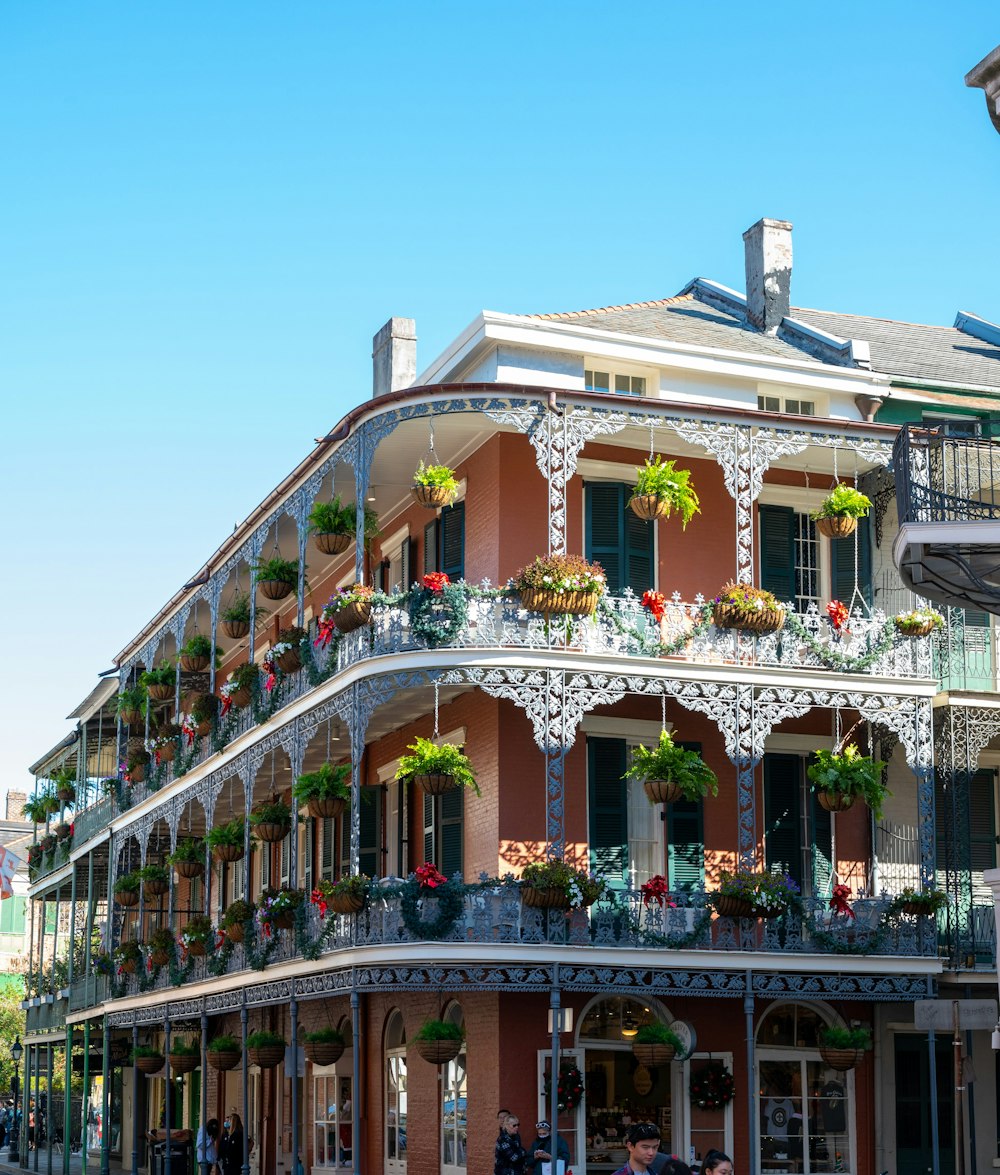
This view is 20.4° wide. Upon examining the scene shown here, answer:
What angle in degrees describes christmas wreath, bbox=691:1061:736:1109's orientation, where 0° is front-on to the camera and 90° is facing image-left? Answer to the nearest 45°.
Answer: approximately 0°

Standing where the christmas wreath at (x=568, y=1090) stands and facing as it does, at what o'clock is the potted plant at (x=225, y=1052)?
The potted plant is roughly at 5 o'clock from the christmas wreath.

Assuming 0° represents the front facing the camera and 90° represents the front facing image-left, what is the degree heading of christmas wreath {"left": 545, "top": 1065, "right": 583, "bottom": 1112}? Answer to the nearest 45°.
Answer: approximately 0°

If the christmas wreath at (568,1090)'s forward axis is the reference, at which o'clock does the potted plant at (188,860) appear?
The potted plant is roughly at 5 o'clock from the christmas wreath.

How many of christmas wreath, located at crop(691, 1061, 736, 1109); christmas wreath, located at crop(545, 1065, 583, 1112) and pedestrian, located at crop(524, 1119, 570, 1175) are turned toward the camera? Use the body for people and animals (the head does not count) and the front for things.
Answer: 3
